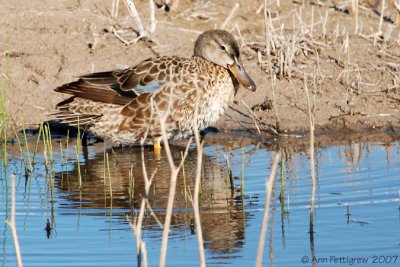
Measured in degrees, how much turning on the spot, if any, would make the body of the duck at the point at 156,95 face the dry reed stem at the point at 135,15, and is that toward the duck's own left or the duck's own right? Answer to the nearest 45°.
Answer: approximately 90° to the duck's own left

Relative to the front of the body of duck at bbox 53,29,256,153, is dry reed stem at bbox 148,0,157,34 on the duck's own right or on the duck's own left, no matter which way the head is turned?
on the duck's own left

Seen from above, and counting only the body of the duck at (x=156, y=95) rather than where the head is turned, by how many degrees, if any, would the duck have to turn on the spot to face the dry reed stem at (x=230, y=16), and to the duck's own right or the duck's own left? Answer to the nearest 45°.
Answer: approximately 45° to the duck's own left

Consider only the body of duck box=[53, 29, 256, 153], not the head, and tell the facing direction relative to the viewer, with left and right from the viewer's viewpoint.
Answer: facing to the right of the viewer

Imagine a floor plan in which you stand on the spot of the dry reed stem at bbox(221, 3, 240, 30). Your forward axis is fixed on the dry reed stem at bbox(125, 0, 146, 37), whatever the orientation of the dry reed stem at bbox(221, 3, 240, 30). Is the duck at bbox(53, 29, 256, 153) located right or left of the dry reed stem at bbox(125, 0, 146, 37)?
left

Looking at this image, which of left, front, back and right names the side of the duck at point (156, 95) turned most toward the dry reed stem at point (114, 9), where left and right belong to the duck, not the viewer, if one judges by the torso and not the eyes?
left
